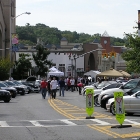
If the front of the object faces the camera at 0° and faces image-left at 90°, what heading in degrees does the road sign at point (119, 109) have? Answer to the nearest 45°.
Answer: approximately 0°

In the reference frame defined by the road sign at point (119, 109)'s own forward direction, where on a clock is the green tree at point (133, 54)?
The green tree is roughly at 6 o'clock from the road sign.

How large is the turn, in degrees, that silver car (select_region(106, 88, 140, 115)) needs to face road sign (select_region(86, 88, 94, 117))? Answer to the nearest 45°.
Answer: approximately 45° to its left

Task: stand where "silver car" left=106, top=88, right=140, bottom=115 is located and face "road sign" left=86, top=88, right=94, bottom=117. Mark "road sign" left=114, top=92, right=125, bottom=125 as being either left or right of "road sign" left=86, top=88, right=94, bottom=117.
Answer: left

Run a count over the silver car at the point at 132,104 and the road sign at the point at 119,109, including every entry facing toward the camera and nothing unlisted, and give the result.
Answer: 1

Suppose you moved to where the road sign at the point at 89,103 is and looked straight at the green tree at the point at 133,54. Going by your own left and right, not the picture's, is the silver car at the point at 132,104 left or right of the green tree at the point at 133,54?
right
